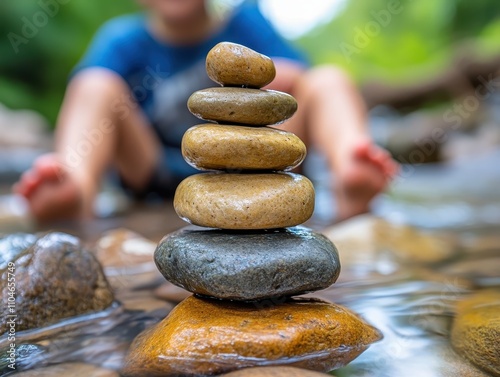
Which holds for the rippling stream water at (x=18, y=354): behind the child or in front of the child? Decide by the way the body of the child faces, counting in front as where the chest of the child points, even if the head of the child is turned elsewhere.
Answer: in front

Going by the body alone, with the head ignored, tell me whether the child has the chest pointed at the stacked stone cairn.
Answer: yes

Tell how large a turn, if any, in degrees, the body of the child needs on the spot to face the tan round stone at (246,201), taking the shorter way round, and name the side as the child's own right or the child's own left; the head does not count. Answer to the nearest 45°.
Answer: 0° — they already face it

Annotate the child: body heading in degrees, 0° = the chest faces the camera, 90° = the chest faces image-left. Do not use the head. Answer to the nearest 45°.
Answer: approximately 0°

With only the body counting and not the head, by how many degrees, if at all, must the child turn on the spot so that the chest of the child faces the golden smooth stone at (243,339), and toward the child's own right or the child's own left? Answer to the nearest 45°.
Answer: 0° — they already face it

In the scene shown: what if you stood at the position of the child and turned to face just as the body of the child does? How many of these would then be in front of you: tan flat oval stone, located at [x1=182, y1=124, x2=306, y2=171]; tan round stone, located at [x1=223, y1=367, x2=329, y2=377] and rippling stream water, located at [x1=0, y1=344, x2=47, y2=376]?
3

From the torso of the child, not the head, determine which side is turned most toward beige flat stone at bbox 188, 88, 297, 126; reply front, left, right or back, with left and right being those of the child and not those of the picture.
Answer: front

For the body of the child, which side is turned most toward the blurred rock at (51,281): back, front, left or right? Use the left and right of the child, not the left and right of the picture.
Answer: front

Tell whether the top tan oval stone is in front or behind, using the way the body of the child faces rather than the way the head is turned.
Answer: in front
